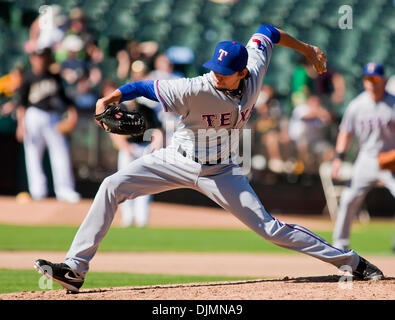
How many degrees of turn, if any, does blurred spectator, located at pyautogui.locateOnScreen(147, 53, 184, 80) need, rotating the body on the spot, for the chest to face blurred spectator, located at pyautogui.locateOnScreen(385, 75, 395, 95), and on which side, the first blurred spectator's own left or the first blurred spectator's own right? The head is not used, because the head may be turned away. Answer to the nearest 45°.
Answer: approximately 135° to the first blurred spectator's own left

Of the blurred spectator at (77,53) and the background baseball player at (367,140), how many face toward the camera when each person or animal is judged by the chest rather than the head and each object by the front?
2

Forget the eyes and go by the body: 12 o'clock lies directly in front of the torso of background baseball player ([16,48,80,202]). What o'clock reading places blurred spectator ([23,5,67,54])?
The blurred spectator is roughly at 6 o'clock from the background baseball player.

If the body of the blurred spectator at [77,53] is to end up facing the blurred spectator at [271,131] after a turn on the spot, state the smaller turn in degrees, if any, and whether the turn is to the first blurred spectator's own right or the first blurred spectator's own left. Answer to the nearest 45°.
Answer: approximately 90° to the first blurred spectator's own left

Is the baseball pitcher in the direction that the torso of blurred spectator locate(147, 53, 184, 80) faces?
yes

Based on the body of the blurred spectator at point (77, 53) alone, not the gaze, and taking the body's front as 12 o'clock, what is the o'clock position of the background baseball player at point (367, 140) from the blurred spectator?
The background baseball player is roughly at 11 o'clock from the blurred spectator.
